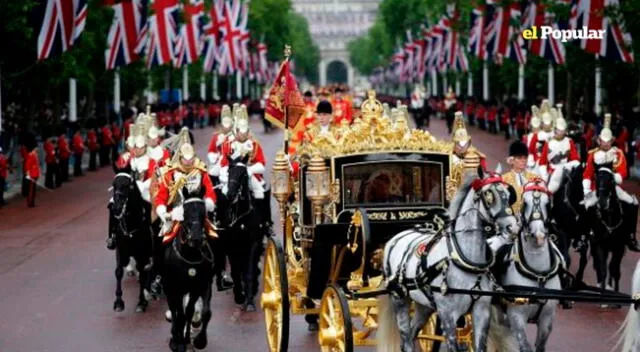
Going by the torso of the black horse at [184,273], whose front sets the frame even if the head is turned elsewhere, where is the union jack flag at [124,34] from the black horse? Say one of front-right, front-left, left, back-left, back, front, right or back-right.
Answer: back

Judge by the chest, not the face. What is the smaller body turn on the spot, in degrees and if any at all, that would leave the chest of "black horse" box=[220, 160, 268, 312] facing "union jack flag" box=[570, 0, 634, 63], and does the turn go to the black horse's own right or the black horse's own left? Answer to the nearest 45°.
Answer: approximately 135° to the black horse's own left

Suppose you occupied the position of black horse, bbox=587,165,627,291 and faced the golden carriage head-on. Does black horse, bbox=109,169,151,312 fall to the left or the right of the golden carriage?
right

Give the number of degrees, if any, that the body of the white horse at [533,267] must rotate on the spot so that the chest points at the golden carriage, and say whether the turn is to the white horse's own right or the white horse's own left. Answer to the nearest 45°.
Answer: approximately 135° to the white horse's own right

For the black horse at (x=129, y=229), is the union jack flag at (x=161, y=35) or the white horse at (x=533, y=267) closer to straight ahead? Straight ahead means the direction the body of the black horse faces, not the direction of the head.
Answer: the white horse

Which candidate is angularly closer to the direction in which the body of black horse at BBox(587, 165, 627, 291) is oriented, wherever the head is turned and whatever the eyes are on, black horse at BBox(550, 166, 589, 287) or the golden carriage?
the golden carriage

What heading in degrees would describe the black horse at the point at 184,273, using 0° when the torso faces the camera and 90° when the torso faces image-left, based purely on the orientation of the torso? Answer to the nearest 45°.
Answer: approximately 0°
